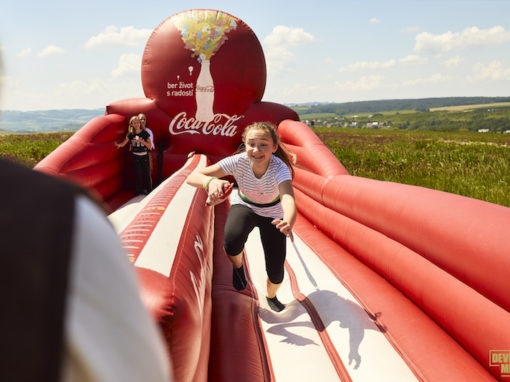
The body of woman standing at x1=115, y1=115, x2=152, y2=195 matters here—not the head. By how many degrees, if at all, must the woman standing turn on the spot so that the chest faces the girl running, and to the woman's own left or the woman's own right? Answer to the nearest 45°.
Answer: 0° — they already face them

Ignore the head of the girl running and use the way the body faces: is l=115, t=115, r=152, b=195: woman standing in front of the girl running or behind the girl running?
behind

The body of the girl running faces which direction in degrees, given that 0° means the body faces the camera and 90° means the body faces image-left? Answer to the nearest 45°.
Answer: approximately 0°

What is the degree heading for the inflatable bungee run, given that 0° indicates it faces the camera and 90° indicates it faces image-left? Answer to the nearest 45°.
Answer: approximately 0°
